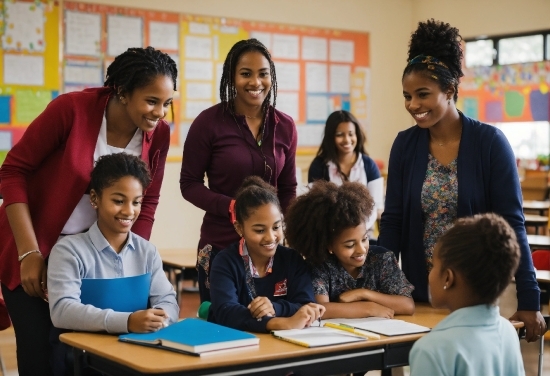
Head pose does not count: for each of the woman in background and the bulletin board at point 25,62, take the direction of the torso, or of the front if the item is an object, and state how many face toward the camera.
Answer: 2

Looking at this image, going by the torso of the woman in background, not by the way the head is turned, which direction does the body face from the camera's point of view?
toward the camera

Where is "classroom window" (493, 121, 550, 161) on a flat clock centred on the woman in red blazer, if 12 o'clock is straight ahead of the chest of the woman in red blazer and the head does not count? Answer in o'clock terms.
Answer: The classroom window is roughly at 9 o'clock from the woman in red blazer.

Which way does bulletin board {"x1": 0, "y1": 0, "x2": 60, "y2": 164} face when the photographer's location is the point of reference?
facing the viewer

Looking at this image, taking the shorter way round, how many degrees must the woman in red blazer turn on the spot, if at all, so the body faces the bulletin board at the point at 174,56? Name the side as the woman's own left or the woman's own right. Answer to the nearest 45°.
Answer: approximately 135° to the woman's own left

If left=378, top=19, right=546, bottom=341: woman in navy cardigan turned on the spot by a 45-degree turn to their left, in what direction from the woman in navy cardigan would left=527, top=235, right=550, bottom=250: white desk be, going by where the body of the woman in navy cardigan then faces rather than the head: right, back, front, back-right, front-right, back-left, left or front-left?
back

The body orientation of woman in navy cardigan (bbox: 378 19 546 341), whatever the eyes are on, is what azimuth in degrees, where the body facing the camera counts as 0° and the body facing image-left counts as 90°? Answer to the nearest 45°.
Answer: approximately 45°

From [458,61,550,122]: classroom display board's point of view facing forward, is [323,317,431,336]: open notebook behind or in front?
in front
